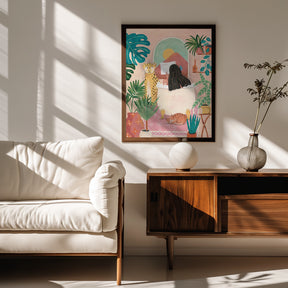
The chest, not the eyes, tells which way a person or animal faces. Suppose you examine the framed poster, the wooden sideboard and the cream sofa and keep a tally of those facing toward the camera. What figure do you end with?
3

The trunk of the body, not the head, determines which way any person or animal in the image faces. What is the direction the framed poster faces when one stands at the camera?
facing the viewer

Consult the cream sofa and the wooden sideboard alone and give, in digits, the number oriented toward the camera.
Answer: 2

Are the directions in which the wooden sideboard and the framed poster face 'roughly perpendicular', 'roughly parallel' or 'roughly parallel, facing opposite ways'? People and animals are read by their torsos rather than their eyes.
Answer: roughly parallel

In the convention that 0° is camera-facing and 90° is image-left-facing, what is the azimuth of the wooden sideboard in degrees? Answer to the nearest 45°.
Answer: approximately 0°

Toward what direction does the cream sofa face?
toward the camera

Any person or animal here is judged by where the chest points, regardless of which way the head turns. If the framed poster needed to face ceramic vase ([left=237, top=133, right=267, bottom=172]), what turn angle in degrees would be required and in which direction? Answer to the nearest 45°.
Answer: approximately 45° to its left

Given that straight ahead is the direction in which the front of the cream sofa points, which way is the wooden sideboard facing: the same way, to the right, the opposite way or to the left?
the same way

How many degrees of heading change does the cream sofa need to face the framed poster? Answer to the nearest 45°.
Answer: approximately 135° to its left

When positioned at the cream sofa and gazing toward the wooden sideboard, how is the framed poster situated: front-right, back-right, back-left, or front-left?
front-left

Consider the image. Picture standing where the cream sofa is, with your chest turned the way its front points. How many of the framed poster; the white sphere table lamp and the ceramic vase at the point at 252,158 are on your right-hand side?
0

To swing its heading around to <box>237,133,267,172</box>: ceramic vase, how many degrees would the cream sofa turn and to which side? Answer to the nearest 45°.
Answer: approximately 90° to its left
